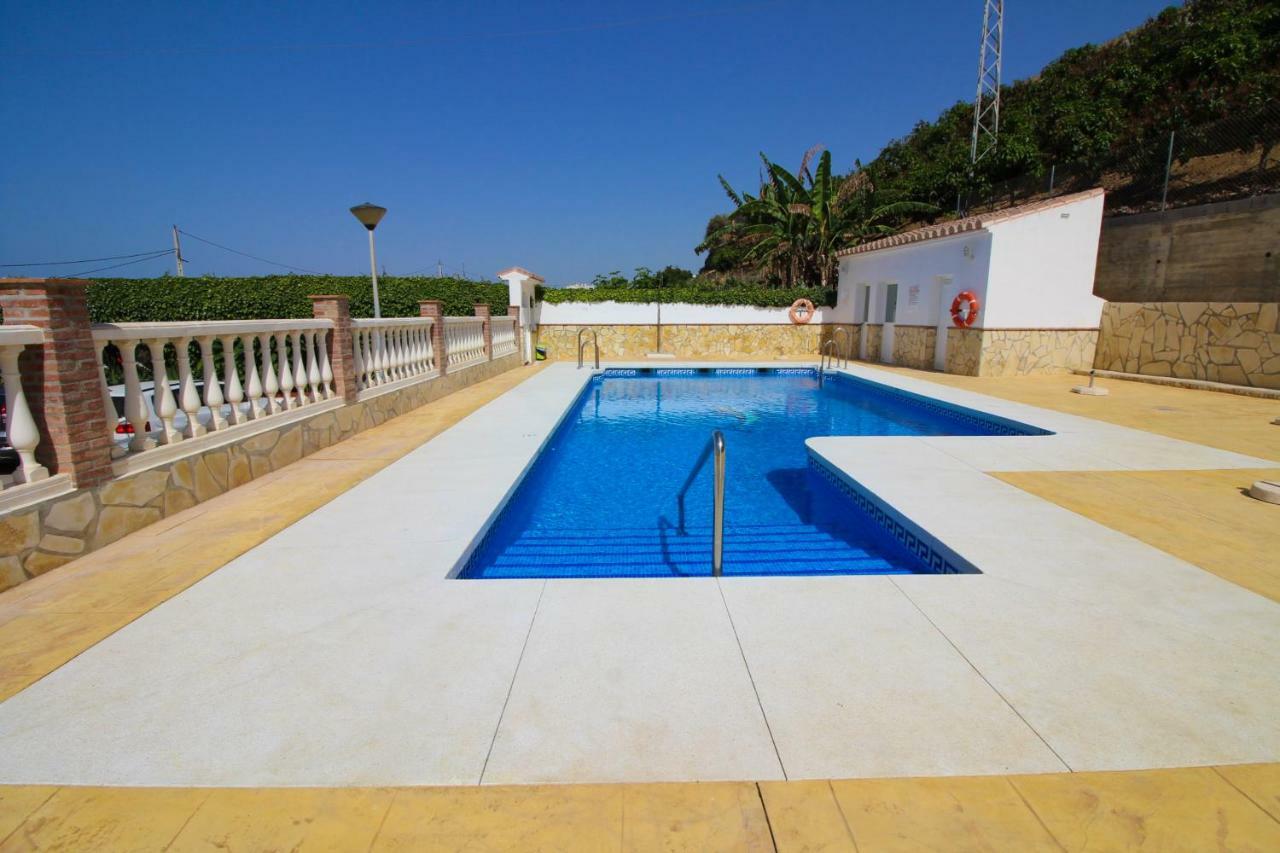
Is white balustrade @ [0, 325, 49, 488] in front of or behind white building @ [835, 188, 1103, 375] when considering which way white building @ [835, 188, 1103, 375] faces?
in front

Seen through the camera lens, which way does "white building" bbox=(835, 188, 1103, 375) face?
facing the viewer and to the left of the viewer

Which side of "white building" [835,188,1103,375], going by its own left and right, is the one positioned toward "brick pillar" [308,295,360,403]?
front

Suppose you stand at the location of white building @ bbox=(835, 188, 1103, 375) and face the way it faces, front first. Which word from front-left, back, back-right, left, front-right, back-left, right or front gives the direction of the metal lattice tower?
back-right

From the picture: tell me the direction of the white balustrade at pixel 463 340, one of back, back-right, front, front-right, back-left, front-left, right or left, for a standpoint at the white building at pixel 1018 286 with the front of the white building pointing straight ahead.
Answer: front

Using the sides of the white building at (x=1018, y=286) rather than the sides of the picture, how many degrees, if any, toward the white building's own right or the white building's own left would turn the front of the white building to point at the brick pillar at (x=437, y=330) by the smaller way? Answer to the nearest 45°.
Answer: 0° — it already faces it

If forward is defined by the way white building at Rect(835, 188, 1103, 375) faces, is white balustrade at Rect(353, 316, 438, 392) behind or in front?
in front

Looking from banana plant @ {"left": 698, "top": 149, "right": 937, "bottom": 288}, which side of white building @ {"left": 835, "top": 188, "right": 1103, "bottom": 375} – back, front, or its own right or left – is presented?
right

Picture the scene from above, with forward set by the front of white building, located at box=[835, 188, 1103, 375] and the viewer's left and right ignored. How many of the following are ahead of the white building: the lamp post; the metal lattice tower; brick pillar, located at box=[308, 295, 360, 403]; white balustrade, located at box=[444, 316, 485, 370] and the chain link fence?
3

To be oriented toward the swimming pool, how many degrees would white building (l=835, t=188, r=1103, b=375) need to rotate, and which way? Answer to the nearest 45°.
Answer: approximately 45° to its left

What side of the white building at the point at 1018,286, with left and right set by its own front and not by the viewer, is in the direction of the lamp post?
front

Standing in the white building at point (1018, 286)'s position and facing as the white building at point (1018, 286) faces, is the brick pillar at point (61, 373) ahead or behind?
ahead

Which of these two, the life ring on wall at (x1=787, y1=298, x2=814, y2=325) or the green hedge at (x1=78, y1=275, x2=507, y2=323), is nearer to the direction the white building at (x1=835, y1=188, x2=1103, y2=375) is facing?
the green hedge

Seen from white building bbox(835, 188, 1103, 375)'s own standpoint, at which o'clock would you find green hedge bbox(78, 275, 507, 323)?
The green hedge is roughly at 1 o'clock from the white building.

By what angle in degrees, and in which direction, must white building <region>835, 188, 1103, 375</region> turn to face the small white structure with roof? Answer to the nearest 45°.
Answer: approximately 45° to its right

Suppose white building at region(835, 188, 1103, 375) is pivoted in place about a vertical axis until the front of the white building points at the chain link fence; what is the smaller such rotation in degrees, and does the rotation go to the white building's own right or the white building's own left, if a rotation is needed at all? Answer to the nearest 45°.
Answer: approximately 180°

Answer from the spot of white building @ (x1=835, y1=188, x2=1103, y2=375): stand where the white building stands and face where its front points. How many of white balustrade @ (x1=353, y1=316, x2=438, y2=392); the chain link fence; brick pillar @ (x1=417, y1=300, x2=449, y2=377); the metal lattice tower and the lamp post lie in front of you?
3

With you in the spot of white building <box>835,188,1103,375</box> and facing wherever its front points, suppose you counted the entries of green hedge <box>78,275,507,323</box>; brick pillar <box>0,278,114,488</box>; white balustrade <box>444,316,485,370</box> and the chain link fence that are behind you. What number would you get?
1
